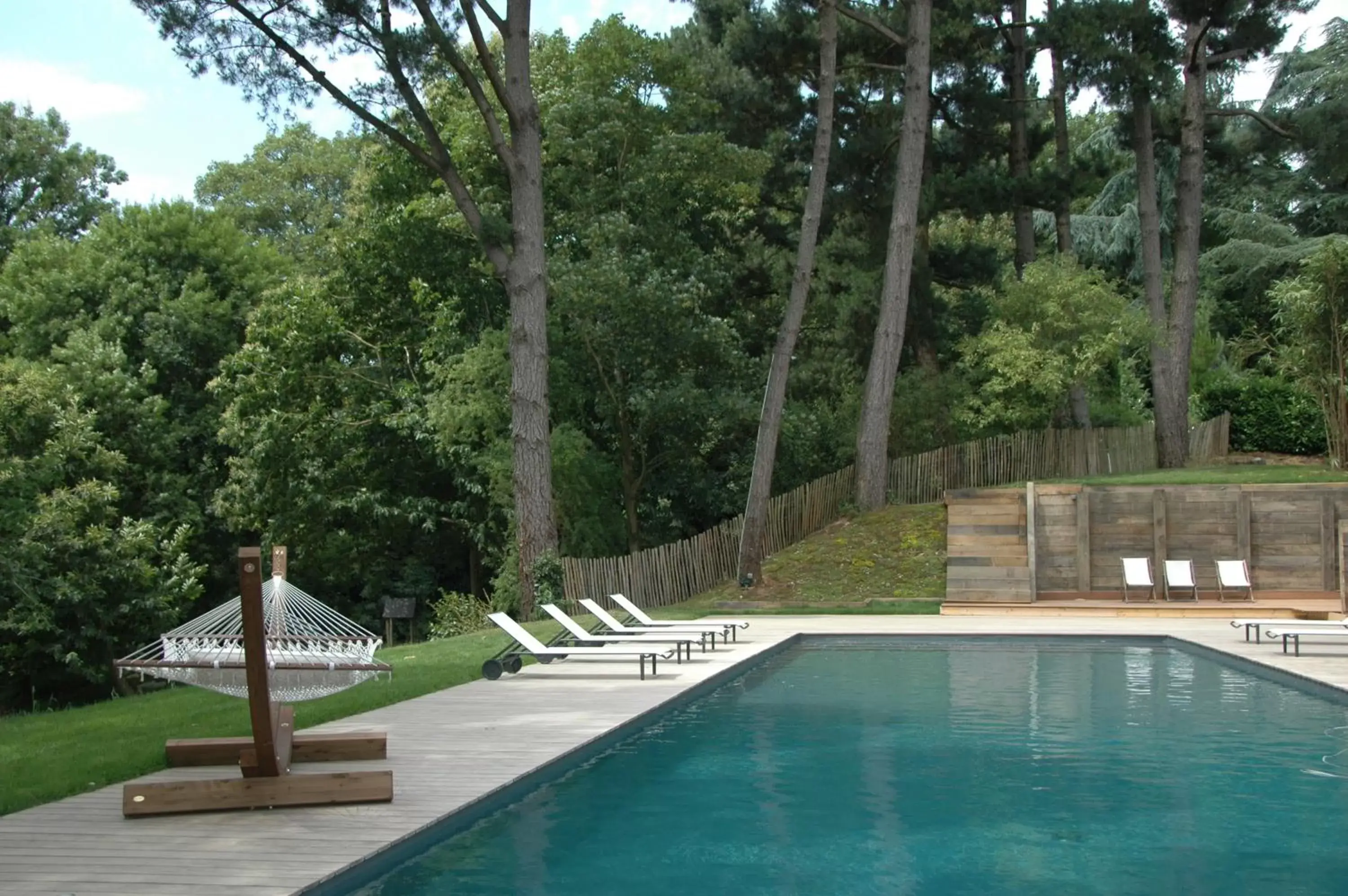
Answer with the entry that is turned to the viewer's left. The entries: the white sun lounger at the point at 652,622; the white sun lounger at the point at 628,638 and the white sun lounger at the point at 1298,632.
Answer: the white sun lounger at the point at 1298,632

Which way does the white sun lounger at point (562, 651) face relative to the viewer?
to the viewer's right

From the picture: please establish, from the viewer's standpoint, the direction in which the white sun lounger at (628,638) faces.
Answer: facing to the right of the viewer

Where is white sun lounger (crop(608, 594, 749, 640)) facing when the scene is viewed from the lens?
facing to the right of the viewer

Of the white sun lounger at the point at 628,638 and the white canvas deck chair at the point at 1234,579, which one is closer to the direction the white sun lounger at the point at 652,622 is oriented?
the white canvas deck chair

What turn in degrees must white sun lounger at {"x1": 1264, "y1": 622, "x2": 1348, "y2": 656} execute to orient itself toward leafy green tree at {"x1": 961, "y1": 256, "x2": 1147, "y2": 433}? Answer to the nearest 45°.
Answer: approximately 90° to its right

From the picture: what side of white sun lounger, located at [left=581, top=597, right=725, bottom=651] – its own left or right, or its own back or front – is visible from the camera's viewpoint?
right

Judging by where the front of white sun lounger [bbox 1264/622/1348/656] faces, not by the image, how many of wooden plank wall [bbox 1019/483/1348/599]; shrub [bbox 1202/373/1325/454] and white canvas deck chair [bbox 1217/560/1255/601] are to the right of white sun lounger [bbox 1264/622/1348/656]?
3

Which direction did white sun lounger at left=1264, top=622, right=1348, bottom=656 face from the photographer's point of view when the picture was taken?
facing to the left of the viewer

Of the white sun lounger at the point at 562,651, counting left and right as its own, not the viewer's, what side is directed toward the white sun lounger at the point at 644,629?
left

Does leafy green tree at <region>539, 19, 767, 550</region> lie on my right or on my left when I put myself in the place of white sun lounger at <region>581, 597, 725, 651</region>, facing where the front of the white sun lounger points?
on my left

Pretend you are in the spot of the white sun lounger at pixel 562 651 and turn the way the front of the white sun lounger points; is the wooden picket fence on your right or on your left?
on your left
